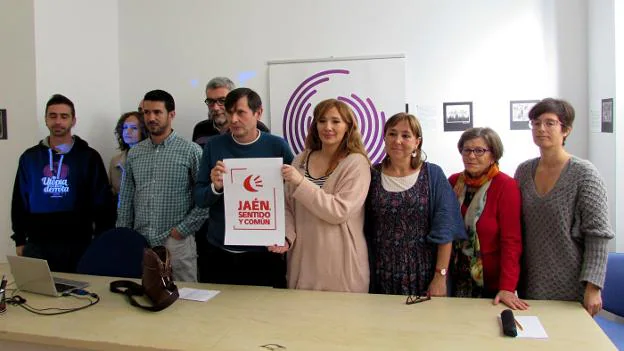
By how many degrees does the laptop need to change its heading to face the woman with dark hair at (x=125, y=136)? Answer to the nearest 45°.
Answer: approximately 45° to its left

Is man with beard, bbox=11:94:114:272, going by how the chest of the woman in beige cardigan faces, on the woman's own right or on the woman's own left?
on the woman's own right

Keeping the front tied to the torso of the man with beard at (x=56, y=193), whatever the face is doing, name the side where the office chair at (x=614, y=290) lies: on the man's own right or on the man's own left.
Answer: on the man's own left

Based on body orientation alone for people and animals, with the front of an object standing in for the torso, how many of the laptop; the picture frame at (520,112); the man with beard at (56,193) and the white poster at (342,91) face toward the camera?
3

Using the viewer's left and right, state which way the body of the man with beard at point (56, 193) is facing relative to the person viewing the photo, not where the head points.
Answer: facing the viewer

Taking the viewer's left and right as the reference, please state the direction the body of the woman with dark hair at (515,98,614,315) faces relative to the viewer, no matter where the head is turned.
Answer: facing the viewer and to the left of the viewer

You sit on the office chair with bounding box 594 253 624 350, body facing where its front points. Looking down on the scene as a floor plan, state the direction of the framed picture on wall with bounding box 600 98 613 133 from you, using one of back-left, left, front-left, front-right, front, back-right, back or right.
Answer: back-right

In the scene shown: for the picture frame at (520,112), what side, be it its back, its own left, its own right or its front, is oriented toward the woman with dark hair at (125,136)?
right

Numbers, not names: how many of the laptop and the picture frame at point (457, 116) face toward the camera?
1

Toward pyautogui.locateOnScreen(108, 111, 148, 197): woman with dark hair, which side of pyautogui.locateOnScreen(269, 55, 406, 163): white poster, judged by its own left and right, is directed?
right

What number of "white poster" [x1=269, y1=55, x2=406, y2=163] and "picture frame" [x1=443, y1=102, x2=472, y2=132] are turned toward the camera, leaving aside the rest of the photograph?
2

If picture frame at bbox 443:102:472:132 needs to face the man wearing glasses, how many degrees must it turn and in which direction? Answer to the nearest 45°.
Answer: approximately 45° to its right

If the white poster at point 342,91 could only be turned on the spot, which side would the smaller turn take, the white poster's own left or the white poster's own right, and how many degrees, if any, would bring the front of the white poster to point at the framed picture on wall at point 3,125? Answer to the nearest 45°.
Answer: approximately 90° to the white poster's own right

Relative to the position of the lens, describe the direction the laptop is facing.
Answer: facing away from the viewer and to the right of the viewer
